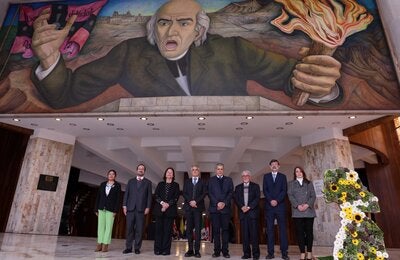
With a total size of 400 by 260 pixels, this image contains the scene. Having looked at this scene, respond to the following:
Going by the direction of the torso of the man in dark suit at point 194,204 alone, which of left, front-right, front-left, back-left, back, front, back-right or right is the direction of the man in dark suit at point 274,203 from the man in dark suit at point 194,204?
left

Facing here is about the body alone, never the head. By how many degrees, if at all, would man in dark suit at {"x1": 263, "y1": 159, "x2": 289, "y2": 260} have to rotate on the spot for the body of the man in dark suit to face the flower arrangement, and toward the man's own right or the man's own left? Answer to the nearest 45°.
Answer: approximately 45° to the man's own left

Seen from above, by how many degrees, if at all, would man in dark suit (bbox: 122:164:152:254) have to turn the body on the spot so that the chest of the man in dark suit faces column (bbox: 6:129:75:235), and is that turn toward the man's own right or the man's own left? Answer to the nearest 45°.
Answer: approximately 135° to the man's own right

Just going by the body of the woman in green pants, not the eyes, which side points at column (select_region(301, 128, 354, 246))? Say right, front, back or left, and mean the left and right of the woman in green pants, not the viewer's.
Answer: left

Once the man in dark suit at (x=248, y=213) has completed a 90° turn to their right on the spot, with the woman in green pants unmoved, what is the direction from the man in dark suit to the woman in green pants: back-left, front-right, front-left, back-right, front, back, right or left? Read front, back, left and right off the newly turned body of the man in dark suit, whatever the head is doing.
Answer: front

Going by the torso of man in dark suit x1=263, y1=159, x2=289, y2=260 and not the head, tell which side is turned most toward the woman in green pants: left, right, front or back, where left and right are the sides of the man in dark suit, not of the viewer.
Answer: right

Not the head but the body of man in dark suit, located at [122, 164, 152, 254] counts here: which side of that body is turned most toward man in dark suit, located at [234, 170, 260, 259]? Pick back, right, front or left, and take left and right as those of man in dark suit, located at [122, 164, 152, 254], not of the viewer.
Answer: left

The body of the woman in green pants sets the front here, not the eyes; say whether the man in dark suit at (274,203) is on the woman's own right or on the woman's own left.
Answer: on the woman's own left

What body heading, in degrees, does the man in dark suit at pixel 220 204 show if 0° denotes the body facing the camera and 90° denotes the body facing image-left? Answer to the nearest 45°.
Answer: approximately 0°

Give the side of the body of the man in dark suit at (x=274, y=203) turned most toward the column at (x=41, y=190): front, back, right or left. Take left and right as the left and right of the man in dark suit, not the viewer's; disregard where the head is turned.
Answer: right

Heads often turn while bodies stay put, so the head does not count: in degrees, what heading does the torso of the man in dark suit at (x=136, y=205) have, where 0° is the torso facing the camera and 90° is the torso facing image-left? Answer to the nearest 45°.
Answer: approximately 0°

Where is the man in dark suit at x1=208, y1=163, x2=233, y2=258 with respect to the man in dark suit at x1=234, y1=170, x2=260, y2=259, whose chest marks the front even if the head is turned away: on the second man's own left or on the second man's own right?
on the second man's own right
